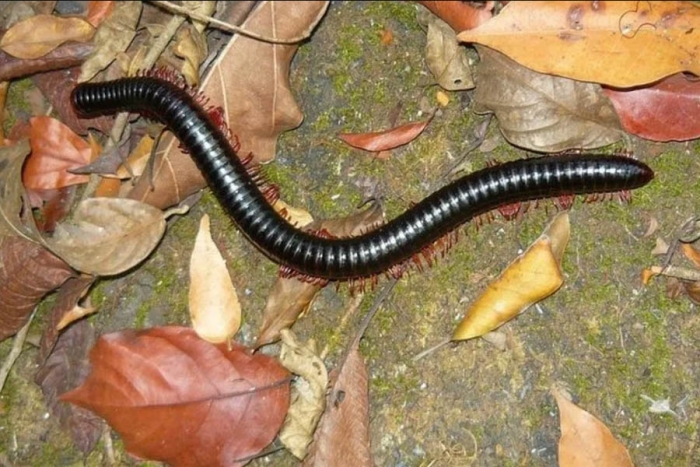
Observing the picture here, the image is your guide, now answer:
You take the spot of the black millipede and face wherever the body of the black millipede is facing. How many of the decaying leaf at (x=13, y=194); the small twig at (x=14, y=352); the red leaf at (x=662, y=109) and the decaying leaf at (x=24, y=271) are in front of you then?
3

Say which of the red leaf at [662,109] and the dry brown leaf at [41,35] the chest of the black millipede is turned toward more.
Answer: the dry brown leaf

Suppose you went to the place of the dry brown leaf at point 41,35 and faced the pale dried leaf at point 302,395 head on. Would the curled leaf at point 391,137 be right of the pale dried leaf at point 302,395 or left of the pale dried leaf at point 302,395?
left

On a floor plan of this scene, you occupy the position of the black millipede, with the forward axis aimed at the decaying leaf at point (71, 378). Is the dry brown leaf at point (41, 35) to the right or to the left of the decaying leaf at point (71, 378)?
right

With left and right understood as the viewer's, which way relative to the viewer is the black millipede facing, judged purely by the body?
facing to the left of the viewer

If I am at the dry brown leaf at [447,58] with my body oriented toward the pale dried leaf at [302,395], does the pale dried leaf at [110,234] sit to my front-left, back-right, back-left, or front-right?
front-right

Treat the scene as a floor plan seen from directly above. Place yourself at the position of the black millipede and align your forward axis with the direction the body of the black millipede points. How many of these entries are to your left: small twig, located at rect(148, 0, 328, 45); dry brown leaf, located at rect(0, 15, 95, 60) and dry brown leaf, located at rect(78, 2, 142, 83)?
0

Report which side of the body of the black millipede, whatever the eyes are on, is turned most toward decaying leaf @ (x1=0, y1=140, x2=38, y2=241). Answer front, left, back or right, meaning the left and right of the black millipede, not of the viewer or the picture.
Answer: front

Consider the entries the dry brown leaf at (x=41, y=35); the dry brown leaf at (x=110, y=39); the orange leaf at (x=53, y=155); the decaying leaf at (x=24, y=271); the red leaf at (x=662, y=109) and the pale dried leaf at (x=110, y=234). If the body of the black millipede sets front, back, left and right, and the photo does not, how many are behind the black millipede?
1
